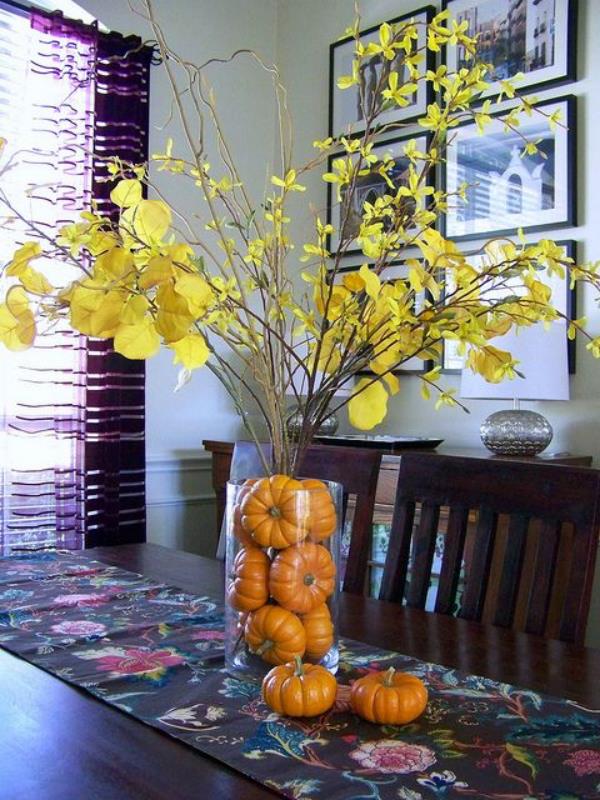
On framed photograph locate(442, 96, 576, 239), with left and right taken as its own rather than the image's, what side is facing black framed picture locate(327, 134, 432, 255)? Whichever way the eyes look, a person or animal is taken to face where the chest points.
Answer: right

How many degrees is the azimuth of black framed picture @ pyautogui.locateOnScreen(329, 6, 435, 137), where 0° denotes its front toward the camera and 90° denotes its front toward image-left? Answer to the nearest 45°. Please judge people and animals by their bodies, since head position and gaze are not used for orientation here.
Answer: approximately 45°

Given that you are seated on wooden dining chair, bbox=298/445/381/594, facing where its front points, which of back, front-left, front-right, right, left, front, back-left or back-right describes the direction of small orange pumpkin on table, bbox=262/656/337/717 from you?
front-left

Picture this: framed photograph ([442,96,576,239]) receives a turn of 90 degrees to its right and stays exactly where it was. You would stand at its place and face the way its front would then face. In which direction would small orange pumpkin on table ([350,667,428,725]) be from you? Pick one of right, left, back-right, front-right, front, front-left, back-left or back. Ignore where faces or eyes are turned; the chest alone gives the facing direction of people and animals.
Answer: back-left

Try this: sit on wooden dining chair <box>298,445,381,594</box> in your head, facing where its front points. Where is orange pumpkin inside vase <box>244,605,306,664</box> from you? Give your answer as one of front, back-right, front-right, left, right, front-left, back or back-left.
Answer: front-left

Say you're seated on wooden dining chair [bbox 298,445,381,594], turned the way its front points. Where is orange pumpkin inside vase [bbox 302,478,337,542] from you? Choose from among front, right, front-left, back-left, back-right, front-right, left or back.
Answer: front-left

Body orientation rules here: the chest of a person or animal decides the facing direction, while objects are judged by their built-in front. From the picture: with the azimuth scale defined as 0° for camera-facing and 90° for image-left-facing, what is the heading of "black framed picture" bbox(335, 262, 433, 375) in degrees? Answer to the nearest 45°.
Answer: approximately 45°

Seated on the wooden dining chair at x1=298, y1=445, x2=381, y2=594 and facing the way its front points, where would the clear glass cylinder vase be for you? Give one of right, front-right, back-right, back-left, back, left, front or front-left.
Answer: front-left

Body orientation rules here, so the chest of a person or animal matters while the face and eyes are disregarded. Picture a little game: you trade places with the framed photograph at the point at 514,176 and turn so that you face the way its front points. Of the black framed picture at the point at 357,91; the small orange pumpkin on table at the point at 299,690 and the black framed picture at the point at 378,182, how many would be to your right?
2

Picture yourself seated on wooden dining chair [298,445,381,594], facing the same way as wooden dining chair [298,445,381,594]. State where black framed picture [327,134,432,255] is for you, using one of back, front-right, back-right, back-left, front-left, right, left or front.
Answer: back-right

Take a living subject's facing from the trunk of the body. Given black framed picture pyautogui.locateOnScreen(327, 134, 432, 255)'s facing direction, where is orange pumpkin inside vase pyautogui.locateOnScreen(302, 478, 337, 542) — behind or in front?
in front

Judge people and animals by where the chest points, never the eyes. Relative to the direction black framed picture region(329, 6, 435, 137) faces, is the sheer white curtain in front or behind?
in front

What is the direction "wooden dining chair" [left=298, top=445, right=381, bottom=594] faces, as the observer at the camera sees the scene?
facing the viewer and to the left of the viewer
